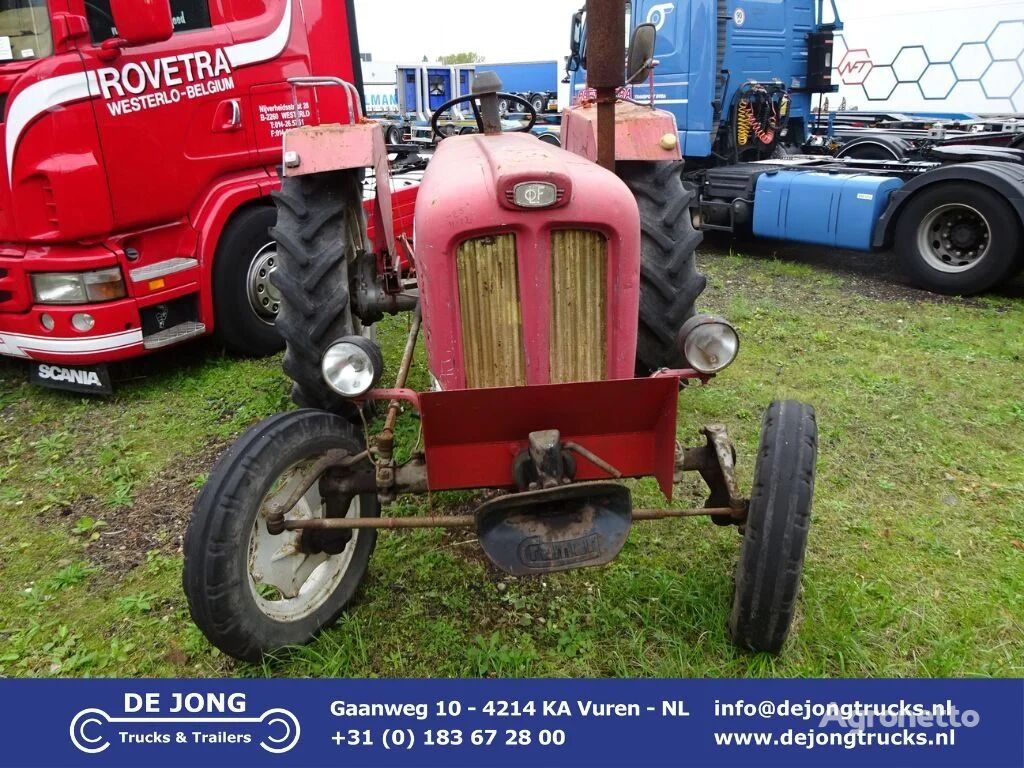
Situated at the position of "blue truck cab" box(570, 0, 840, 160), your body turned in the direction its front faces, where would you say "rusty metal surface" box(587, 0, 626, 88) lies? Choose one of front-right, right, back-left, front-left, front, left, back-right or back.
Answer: back-left

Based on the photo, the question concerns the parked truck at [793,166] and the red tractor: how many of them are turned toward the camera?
1

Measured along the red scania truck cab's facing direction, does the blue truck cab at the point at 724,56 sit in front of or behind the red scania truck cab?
behind

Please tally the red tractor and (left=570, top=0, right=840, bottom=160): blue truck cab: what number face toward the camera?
1

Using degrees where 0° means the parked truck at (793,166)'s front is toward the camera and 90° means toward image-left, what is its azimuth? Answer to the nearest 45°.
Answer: approximately 135°

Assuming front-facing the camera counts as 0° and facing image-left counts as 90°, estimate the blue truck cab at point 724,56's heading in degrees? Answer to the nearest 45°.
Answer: approximately 135°

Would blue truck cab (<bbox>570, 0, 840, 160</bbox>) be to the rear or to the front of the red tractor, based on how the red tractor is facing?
to the rear

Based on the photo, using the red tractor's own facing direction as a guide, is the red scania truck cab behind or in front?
behind

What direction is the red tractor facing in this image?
toward the camera

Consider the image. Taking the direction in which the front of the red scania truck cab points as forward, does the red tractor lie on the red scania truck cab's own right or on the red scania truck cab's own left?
on the red scania truck cab's own left

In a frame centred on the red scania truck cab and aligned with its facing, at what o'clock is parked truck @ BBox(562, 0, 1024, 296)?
The parked truck is roughly at 7 o'clock from the red scania truck cab.

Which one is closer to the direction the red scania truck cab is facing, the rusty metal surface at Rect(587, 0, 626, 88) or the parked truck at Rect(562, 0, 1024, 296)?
the rusty metal surface

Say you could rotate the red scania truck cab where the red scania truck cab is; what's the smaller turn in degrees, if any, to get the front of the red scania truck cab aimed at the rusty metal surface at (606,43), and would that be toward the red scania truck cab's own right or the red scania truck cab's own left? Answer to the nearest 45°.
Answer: approximately 90° to the red scania truck cab's own left
